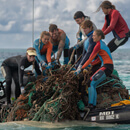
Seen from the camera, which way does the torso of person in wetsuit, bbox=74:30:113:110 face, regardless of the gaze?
to the viewer's left

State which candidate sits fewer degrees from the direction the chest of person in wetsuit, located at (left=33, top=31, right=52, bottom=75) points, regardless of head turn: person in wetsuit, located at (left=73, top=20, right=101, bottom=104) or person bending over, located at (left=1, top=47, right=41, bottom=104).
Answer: the person in wetsuit

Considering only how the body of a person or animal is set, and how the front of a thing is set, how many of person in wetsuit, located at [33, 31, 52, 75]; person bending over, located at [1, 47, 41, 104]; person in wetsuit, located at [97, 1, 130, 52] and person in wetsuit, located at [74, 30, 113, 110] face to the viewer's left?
2

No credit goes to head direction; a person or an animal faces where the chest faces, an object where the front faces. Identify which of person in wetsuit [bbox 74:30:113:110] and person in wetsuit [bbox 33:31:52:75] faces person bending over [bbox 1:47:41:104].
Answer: person in wetsuit [bbox 74:30:113:110]

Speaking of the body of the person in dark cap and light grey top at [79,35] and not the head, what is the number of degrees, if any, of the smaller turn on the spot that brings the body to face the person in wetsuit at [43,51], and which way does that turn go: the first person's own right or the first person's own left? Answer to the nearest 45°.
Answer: approximately 45° to the first person's own right

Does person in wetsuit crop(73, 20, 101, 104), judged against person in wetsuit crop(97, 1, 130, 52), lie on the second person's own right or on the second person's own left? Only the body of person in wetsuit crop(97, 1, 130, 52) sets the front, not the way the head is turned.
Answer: on the second person's own left

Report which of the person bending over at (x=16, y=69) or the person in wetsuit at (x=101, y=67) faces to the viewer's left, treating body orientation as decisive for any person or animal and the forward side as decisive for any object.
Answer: the person in wetsuit

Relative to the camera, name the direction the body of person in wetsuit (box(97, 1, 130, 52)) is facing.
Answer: to the viewer's left
